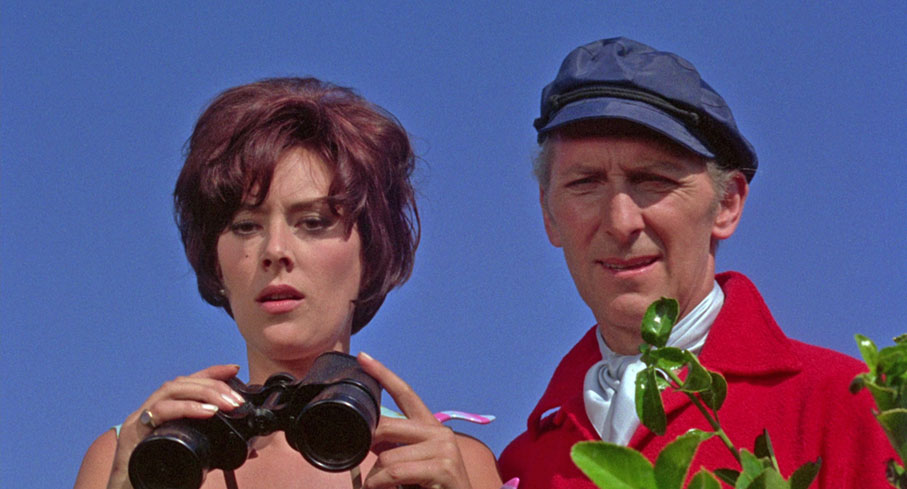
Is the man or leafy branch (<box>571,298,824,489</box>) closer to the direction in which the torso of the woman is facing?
the leafy branch

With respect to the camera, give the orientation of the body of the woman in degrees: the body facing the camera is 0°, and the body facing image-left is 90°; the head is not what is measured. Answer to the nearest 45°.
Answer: approximately 0°

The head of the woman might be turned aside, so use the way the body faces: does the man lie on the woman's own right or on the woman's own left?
on the woman's own left

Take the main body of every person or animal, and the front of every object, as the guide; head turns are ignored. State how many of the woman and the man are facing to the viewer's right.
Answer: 0

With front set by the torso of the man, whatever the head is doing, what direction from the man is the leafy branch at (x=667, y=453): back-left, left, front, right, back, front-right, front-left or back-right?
front-left
